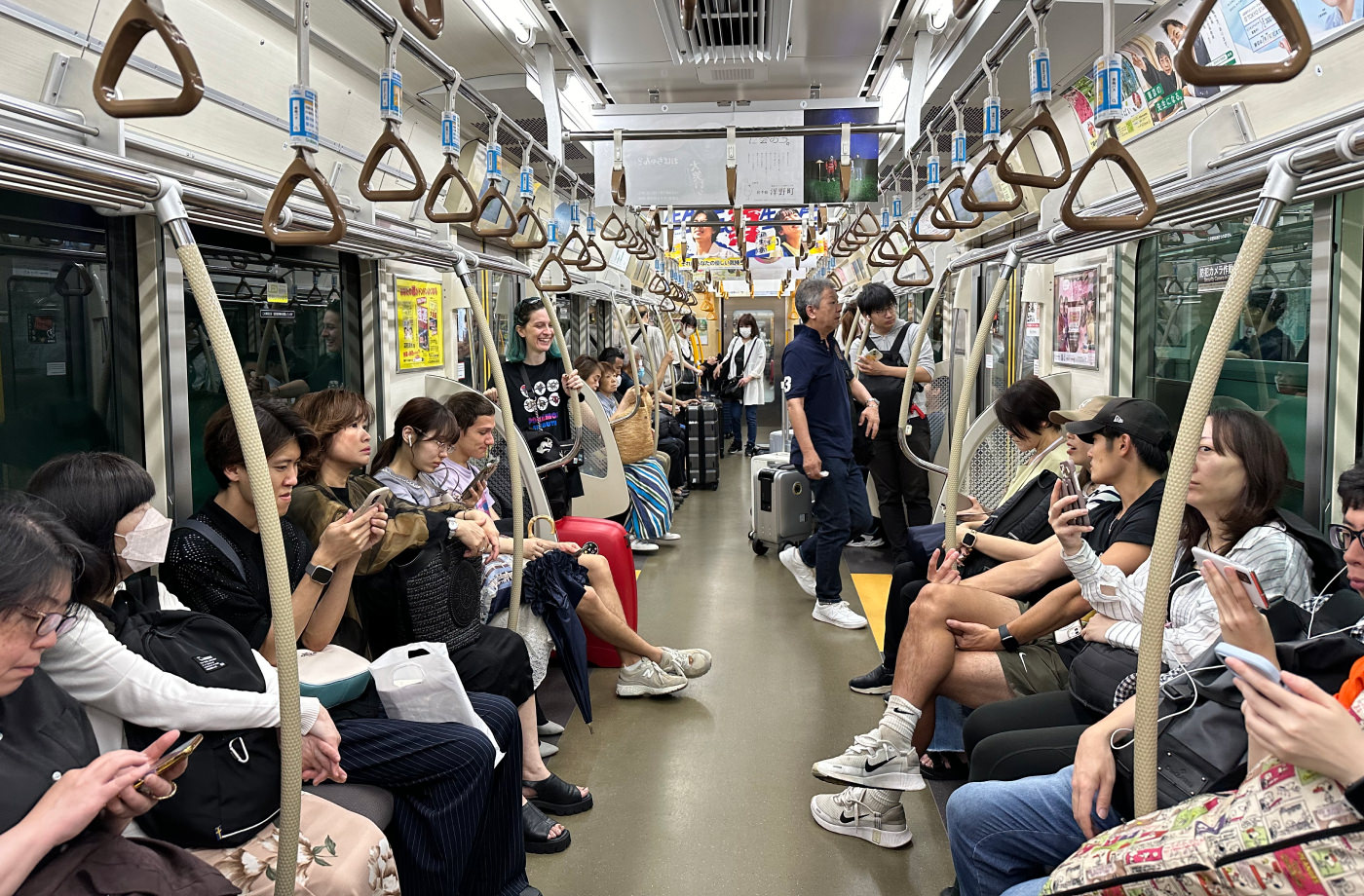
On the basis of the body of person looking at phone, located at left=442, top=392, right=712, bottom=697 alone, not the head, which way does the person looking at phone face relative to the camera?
to the viewer's right

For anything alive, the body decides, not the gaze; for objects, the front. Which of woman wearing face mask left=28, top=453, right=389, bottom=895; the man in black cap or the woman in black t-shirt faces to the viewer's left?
the man in black cap

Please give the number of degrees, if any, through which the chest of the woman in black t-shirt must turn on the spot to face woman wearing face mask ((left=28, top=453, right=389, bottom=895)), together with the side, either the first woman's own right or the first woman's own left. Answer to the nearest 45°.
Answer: approximately 45° to the first woman's own right

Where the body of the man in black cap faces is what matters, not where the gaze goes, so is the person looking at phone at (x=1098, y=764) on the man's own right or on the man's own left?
on the man's own left

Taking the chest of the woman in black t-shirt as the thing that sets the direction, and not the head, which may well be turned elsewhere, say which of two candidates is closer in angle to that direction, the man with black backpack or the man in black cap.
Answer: the man in black cap

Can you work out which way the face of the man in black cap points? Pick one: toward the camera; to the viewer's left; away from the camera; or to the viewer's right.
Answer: to the viewer's left

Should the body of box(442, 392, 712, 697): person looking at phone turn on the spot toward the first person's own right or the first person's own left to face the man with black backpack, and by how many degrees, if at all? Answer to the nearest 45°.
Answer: approximately 45° to the first person's own left

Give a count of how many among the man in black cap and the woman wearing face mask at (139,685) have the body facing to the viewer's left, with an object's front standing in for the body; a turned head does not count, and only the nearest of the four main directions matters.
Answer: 1

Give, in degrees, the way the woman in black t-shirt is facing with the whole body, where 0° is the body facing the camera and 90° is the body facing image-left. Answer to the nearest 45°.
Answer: approximately 315°

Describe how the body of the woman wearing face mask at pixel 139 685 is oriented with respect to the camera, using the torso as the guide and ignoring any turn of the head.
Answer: to the viewer's right

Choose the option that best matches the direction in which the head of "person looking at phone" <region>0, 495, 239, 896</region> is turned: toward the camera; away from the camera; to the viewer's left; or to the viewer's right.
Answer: to the viewer's right

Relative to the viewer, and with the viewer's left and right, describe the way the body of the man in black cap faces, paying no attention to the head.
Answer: facing to the left of the viewer
